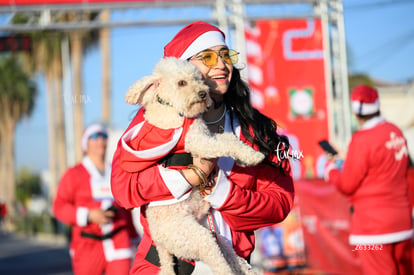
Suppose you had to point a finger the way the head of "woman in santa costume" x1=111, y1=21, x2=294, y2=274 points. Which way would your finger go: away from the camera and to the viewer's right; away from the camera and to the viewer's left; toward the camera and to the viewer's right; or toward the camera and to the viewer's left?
toward the camera and to the viewer's right

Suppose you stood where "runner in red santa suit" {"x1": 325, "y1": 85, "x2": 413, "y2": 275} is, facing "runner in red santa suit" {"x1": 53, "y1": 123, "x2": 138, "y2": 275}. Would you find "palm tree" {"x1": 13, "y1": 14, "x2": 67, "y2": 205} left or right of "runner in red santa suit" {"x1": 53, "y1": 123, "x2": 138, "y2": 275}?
right

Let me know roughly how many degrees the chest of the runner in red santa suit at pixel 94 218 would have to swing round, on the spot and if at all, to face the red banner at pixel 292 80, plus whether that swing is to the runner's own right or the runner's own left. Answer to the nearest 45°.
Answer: approximately 90° to the runner's own left

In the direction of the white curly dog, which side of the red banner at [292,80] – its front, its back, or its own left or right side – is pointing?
front

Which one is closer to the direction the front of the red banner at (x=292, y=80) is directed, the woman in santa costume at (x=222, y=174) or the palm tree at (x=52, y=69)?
the woman in santa costume

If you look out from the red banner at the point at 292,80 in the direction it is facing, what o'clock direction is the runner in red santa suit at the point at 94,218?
The runner in red santa suit is roughly at 1 o'clock from the red banner.

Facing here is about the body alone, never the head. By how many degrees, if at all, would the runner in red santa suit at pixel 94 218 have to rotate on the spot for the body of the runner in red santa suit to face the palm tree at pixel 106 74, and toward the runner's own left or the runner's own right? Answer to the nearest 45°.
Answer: approximately 135° to the runner's own left
